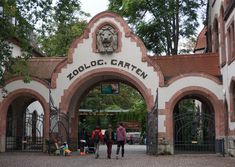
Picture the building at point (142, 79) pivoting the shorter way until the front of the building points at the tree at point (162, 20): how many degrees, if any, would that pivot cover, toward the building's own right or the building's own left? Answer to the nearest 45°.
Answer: approximately 180°

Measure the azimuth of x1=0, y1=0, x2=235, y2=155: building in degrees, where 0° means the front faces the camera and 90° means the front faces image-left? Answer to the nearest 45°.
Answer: approximately 0°
